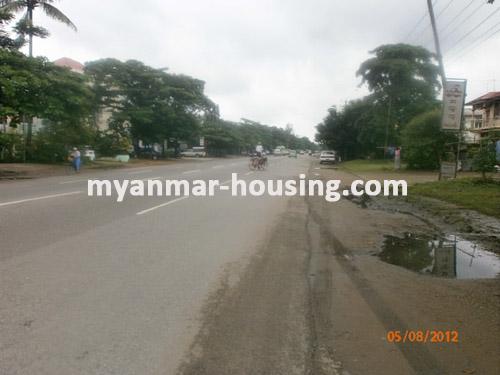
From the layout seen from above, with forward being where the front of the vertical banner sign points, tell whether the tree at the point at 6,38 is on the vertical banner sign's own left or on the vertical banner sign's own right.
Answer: on the vertical banner sign's own right

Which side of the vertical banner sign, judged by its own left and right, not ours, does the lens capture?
front

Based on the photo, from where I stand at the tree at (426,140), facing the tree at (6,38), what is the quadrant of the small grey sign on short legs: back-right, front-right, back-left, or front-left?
front-left

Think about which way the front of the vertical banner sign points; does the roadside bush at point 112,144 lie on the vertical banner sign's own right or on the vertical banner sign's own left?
on the vertical banner sign's own right

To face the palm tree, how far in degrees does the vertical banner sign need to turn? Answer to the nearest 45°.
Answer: approximately 90° to its right

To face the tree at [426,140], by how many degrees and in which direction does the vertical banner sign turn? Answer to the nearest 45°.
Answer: approximately 180°

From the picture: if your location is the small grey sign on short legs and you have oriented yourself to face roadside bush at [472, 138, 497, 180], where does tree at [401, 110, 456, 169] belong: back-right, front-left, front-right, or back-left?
back-left

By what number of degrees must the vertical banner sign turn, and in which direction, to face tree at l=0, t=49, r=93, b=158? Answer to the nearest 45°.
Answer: approximately 90° to its right

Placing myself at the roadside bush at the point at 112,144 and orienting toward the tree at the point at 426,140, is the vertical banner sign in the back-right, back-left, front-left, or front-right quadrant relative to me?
front-right
